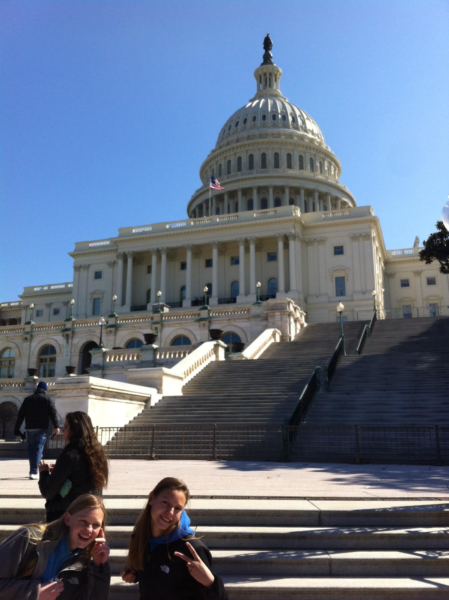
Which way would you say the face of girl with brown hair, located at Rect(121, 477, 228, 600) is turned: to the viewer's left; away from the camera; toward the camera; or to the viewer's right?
toward the camera

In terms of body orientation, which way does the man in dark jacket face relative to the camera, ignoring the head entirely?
away from the camera

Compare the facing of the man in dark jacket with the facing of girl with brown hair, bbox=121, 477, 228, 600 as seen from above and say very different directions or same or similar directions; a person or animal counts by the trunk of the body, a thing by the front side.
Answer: very different directions

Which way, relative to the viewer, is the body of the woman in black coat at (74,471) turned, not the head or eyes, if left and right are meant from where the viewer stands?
facing away from the viewer and to the left of the viewer

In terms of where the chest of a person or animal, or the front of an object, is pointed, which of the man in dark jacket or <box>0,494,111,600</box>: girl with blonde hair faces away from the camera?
the man in dark jacket

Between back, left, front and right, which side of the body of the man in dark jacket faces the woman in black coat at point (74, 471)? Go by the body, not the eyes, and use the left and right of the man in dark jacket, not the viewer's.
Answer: back

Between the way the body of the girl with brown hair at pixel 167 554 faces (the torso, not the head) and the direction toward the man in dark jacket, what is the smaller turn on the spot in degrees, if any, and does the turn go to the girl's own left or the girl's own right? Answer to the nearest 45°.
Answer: approximately 180°

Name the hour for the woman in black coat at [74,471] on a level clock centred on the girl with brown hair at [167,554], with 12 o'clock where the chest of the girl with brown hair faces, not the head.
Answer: The woman in black coat is roughly at 5 o'clock from the girl with brown hair.

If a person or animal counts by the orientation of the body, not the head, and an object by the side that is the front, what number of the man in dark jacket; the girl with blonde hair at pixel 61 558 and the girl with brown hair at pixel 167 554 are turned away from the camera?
1

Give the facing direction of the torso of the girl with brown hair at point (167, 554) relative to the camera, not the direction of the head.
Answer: toward the camera

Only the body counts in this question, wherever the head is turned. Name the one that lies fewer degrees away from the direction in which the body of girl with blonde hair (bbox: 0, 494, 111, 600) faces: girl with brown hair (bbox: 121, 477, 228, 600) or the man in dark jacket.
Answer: the girl with brown hair

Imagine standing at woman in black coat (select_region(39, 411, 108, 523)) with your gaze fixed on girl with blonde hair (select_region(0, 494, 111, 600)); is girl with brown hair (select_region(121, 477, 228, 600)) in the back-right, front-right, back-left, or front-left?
front-left

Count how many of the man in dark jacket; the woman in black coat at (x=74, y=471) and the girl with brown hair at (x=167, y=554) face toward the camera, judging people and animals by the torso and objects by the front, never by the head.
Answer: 1

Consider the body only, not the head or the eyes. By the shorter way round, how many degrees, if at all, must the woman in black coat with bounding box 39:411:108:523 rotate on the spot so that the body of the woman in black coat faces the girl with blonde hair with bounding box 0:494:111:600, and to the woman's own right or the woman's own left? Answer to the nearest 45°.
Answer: approximately 135° to the woman's own left

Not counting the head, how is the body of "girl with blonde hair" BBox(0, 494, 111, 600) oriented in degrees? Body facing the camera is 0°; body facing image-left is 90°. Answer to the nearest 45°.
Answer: approximately 315°

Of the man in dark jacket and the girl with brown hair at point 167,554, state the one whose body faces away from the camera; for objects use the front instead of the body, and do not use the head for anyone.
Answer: the man in dark jacket
